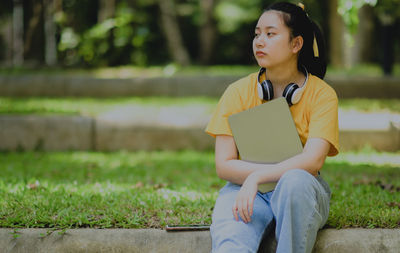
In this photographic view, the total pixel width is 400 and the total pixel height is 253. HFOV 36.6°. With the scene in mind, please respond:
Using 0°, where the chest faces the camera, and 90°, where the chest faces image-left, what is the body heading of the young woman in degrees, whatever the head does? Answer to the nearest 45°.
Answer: approximately 0°

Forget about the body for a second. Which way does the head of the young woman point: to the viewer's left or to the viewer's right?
to the viewer's left

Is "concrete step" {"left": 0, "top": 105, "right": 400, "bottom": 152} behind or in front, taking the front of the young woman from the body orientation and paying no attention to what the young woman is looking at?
behind

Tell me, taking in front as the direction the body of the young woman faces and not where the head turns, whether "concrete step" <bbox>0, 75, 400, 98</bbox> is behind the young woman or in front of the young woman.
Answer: behind

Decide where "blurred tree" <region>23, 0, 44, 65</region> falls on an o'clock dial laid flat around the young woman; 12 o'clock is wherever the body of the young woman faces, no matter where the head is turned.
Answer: The blurred tree is roughly at 5 o'clock from the young woman.

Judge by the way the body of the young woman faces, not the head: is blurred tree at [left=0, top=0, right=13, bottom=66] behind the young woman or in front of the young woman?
behind
